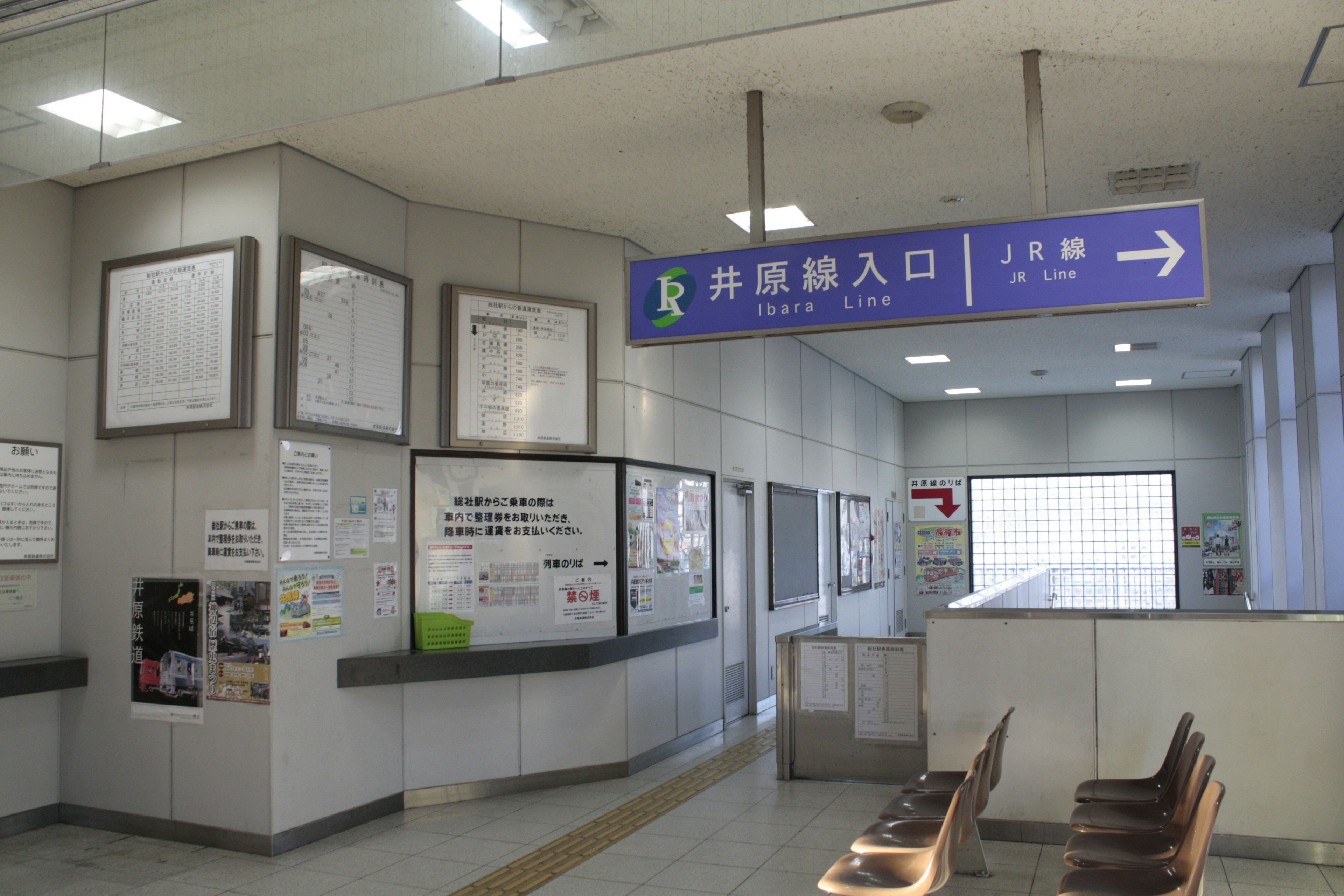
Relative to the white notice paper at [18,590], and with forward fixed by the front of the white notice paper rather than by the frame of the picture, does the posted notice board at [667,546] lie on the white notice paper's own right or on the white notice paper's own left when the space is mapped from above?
on the white notice paper's own left

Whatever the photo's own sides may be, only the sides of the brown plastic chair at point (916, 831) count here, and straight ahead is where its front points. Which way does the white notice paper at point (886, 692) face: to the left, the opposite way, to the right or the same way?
to the left

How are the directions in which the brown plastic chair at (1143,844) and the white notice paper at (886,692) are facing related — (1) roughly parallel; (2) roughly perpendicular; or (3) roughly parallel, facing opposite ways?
roughly perpendicular

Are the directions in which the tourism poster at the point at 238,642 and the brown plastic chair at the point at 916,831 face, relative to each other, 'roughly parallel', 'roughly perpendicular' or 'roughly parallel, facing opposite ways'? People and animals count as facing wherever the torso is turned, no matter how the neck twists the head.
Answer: roughly perpendicular

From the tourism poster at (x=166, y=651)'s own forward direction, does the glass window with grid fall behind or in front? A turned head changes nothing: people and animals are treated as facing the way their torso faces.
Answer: behind

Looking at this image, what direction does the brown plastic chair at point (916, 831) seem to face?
to the viewer's left

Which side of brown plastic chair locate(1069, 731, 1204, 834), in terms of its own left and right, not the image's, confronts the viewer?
left

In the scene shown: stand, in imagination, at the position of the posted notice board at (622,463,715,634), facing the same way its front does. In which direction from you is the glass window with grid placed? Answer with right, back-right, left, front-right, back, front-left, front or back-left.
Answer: left

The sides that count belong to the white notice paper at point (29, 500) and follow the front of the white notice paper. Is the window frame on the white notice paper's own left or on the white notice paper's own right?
on the white notice paper's own left

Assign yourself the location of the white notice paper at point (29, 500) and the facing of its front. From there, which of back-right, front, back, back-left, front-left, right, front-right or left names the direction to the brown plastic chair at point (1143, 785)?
front-left

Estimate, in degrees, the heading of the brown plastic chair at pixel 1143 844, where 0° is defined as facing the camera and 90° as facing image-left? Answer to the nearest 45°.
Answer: approximately 90°

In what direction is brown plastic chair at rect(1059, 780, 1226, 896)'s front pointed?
to the viewer's left

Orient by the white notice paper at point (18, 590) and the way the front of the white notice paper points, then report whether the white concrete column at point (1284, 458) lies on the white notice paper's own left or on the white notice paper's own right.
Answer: on the white notice paper's own left
